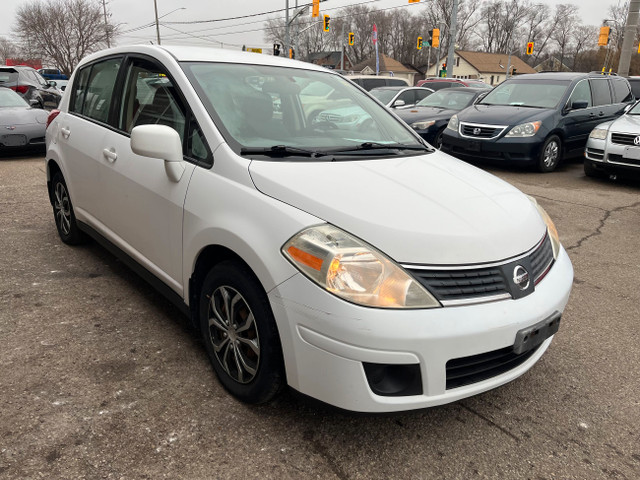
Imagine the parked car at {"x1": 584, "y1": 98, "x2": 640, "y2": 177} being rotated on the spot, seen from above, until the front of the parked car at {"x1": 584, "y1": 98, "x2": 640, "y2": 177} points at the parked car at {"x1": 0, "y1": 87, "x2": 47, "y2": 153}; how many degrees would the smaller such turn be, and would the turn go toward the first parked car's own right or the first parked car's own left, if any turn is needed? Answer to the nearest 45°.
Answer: approximately 45° to the first parked car's own right

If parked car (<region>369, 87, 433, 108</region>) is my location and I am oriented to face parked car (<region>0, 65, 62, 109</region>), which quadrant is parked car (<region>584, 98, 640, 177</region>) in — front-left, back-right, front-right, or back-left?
back-left

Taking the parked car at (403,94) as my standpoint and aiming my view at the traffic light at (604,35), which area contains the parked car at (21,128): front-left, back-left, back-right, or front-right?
back-left

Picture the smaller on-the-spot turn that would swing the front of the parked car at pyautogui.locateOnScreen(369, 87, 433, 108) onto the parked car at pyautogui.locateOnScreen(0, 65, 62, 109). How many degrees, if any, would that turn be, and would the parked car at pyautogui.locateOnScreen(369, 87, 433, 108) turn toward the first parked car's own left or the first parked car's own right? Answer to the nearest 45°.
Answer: approximately 45° to the first parked car's own right

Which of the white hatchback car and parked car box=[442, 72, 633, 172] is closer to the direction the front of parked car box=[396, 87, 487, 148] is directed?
the white hatchback car

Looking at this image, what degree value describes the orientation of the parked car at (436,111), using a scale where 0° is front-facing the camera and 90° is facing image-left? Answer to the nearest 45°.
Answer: approximately 45°

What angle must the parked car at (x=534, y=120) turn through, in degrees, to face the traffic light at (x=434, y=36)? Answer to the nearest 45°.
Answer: approximately 135° to its right

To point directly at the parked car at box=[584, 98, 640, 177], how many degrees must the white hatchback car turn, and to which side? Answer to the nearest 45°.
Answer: approximately 90° to its left

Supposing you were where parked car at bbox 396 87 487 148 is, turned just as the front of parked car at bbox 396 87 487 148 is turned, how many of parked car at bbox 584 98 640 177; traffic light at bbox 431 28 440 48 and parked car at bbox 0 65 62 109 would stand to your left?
1

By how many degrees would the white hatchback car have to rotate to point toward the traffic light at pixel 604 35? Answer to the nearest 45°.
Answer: approximately 90° to its left

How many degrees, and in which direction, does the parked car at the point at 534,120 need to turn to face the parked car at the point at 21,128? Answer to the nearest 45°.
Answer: approximately 45° to its right

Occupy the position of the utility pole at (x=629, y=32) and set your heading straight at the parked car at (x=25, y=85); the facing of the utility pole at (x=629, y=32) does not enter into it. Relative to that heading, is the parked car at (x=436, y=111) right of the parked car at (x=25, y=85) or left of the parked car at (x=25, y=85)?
left
